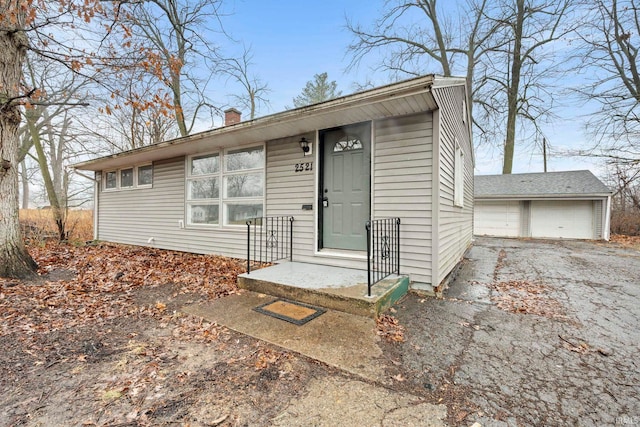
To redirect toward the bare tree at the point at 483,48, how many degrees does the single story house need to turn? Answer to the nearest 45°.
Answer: approximately 180°

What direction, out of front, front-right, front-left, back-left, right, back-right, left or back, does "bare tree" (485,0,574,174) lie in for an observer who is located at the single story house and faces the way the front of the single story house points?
back

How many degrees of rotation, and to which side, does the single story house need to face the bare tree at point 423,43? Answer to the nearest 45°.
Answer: approximately 180°

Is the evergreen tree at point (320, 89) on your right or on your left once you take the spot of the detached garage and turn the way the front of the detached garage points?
on your right

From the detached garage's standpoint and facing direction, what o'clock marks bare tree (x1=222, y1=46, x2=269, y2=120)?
The bare tree is roughly at 2 o'clock from the detached garage.

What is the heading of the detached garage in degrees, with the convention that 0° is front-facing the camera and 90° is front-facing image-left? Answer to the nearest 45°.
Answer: approximately 0°

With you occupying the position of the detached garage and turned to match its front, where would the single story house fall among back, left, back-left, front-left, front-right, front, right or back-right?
front

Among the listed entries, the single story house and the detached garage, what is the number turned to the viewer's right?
0

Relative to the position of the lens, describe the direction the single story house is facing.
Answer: facing the viewer and to the left of the viewer

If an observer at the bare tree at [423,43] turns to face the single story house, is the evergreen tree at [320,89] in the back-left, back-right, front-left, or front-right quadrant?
back-right

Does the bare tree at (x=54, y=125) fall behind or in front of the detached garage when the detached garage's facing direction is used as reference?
in front
